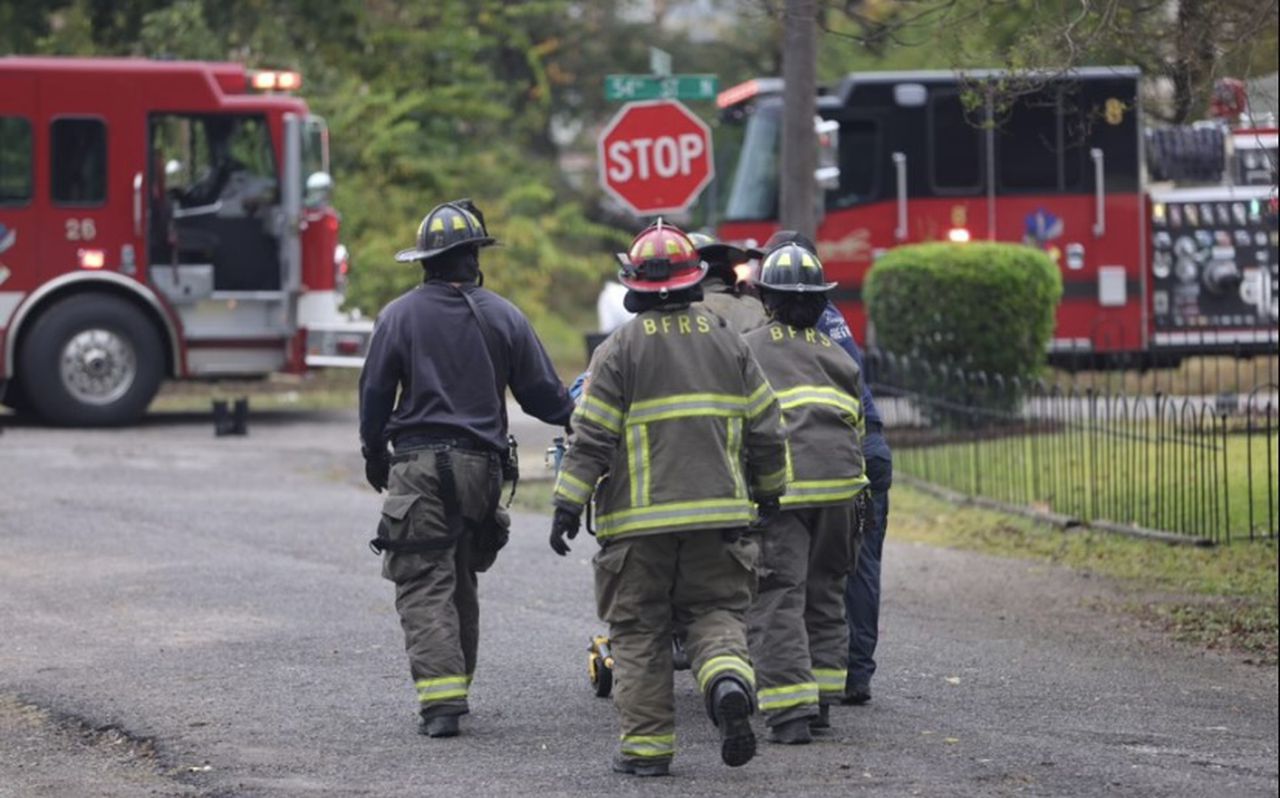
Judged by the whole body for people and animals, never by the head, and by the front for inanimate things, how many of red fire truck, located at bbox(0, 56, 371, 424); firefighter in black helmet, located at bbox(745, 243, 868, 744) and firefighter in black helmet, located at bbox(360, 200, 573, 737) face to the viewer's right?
1

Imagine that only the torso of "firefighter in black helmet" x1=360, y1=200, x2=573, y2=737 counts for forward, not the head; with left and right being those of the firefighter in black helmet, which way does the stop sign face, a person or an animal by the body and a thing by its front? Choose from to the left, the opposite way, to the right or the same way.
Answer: the opposite way

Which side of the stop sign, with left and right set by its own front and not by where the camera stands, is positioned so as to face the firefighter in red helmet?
front

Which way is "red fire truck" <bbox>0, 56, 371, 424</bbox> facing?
to the viewer's right

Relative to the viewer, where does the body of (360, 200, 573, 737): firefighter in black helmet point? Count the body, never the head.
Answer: away from the camera

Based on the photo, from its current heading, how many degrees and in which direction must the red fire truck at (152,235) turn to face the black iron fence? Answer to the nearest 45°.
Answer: approximately 45° to its right

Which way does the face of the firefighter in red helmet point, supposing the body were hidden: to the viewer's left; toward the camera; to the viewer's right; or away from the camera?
away from the camera

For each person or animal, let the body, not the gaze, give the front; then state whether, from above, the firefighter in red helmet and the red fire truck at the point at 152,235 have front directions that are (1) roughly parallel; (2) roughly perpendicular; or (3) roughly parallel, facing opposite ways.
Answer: roughly perpendicular

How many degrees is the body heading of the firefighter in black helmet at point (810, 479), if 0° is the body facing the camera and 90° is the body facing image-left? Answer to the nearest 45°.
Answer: approximately 180°

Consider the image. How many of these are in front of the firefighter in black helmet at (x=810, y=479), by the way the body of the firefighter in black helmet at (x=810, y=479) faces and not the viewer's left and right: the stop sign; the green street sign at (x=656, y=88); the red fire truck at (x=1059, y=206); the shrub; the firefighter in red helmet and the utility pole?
5

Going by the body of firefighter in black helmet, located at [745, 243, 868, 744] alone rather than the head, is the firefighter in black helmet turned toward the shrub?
yes

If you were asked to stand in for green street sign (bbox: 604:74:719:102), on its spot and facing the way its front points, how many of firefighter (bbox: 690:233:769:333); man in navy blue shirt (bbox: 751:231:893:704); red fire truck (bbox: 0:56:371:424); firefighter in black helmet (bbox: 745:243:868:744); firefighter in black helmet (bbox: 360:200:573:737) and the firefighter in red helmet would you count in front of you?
5

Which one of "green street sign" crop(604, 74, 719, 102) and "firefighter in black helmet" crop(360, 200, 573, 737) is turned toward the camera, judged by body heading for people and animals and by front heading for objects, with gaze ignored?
the green street sign

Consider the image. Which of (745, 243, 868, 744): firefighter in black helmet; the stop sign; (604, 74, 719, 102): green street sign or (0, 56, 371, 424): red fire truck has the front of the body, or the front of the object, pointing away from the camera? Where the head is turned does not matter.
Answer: the firefighter in black helmet

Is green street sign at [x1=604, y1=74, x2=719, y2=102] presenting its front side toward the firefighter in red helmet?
yes

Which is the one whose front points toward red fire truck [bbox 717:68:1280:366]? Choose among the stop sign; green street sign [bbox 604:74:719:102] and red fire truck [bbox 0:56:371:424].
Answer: red fire truck [bbox 0:56:371:424]

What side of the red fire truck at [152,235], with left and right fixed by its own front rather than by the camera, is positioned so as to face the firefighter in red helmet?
right

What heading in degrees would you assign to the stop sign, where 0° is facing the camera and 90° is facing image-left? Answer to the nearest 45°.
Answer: approximately 0°

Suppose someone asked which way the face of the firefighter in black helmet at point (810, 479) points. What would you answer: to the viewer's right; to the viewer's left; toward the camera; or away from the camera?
away from the camera

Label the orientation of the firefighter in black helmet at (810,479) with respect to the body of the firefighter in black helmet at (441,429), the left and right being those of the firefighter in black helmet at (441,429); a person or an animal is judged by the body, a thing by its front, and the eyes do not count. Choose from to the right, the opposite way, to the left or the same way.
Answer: the same way
